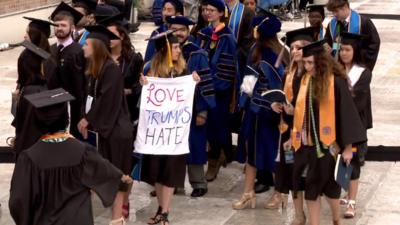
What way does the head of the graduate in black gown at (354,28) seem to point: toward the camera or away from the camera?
toward the camera

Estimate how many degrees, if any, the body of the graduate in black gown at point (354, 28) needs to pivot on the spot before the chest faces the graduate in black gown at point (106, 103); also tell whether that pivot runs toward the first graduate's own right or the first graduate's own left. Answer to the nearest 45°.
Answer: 0° — they already face them

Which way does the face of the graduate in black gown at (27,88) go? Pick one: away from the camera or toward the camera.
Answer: away from the camera

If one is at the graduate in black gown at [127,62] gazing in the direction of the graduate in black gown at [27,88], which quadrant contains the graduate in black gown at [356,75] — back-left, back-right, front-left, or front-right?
back-left

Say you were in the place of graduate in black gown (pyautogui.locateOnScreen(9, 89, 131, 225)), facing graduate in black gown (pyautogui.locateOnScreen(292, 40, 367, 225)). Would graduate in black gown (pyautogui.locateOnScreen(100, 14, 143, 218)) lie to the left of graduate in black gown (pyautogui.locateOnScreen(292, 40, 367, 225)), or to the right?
left

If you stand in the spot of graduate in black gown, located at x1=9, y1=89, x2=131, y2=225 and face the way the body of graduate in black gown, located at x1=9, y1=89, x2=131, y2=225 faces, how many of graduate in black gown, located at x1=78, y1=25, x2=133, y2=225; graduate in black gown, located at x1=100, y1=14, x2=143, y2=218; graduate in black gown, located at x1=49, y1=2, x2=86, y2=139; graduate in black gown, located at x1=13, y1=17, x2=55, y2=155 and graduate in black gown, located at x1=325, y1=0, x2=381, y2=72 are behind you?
0

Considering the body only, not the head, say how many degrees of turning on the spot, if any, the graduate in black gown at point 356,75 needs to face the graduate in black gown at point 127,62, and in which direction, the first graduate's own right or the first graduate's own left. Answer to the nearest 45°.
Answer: approximately 45° to the first graduate's own right

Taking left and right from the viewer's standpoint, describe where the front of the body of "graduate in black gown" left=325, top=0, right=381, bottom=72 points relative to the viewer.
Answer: facing the viewer and to the left of the viewer

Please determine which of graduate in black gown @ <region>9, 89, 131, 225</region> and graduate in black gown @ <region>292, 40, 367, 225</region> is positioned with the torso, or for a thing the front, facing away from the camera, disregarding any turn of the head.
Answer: graduate in black gown @ <region>9, 89, 131, 225</region>

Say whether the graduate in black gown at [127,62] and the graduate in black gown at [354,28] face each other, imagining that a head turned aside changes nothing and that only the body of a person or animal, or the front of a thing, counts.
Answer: no

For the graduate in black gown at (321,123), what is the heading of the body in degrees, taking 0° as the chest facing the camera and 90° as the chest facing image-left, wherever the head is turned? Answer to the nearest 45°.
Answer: approximately 45°

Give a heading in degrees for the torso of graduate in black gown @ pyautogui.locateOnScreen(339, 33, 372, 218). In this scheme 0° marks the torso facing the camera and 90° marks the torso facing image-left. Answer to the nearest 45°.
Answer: approximately 45°

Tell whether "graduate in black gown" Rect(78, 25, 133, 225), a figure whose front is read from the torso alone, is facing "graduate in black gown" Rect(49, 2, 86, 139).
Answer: no
